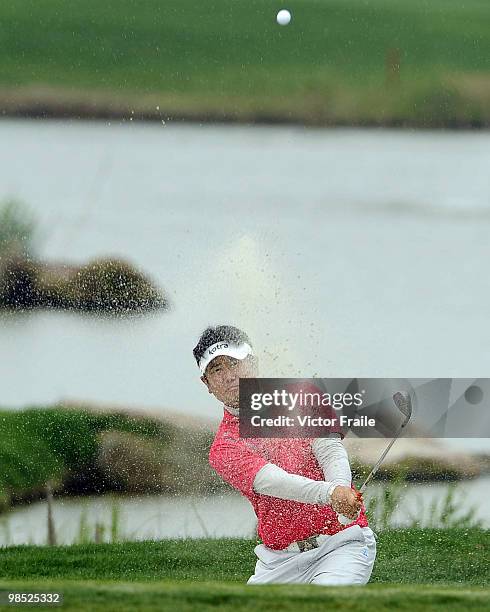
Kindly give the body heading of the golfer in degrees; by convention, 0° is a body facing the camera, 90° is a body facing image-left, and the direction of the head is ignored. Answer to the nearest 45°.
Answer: approximately 0°

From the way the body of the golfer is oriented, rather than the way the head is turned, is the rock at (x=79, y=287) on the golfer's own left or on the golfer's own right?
on the golfer's own right

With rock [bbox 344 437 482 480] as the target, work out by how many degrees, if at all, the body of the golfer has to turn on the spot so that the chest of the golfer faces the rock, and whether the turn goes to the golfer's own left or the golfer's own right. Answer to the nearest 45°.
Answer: approximately 135° to the golfer's own left

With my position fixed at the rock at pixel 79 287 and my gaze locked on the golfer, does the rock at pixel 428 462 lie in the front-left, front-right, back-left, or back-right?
front-left
